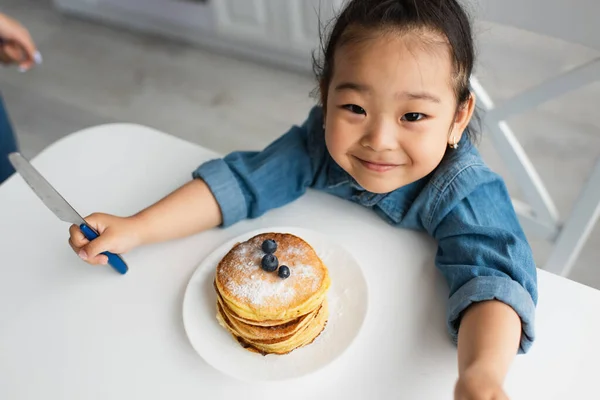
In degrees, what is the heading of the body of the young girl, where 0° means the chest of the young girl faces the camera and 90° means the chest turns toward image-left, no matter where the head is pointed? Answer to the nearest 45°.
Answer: approximately 45°

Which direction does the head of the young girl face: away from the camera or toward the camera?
toward the camera
